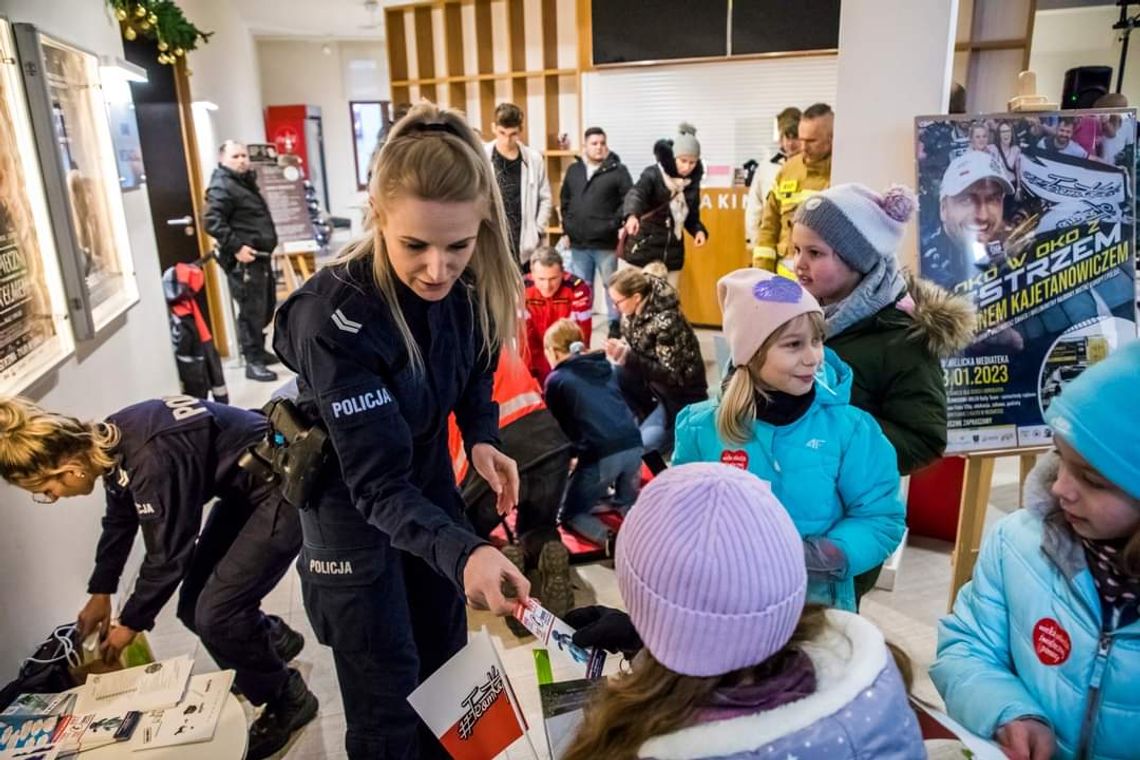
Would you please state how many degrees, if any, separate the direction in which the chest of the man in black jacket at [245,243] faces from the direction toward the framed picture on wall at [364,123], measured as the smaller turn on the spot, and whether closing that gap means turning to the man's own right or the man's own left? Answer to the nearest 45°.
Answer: approximately 135° to the man's own left

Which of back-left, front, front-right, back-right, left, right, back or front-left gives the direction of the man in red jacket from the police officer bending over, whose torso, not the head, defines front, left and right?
back-right

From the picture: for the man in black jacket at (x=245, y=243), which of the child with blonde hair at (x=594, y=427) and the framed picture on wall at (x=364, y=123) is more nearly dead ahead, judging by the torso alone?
the child with blonde hair

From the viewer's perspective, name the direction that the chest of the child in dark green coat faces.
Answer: to the viewer's left

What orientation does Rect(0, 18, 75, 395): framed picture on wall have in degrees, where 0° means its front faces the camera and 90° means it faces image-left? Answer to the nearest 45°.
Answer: approximately 315°

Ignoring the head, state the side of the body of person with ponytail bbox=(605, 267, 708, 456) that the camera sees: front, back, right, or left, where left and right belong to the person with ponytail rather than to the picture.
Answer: left

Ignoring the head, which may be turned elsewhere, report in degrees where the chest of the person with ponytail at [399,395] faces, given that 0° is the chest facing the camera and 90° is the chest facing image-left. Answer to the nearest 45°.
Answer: approximately 315°

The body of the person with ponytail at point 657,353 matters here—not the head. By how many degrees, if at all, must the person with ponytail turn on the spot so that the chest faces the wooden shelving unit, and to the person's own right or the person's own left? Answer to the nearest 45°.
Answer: approximately 90° to the person's own right
